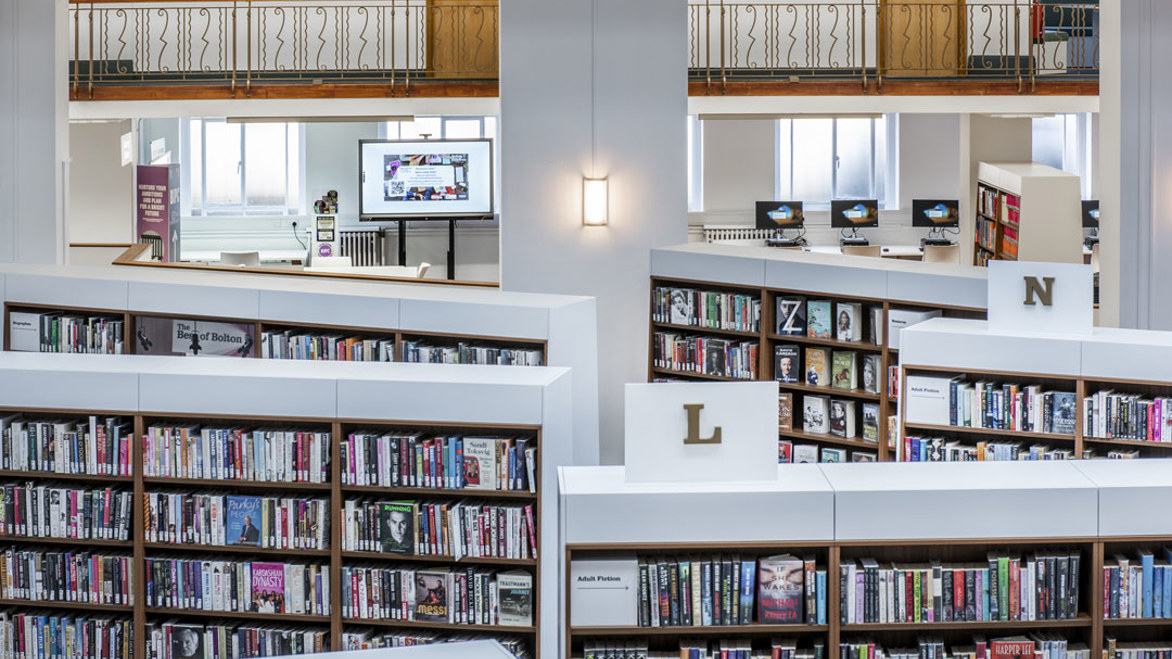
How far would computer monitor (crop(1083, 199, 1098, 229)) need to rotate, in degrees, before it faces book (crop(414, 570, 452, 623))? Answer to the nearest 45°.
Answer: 0° — it already faces it

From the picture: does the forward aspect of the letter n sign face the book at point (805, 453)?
no

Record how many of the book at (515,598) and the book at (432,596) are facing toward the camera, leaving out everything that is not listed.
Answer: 2

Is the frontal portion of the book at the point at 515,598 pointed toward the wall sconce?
no

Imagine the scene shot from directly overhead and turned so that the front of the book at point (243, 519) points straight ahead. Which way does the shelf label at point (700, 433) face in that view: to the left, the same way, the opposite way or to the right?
the same way

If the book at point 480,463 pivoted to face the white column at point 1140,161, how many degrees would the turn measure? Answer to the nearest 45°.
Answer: approximately 135° to its left

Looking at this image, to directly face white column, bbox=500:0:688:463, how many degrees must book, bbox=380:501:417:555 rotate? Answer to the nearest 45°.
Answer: approximately 180°

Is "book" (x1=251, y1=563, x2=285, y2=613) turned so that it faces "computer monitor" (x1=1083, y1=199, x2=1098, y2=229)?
no

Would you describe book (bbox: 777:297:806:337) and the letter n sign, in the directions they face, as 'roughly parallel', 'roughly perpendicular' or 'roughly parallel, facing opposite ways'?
roughly parallel

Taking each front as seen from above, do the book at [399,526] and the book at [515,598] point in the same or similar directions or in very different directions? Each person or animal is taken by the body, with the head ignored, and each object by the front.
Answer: same or similar directions

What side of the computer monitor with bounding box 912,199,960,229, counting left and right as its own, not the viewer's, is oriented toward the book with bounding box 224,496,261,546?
front

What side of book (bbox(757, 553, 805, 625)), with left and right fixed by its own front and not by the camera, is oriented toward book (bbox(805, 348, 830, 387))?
back

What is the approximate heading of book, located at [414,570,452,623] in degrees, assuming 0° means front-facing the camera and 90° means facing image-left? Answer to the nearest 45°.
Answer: approximately 0°

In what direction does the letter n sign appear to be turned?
toward the camera

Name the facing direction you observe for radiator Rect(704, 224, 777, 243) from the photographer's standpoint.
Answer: facing the viewer

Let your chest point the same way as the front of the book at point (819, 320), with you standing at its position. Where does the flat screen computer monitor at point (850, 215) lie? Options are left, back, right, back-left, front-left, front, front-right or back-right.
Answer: back

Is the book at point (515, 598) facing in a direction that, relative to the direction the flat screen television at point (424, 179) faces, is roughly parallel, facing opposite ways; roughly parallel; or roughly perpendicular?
roughly parallel
